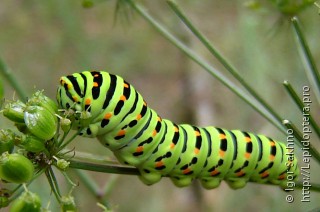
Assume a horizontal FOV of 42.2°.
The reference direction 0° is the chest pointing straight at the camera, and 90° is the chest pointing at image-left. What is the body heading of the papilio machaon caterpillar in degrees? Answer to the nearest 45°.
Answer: approximately 90°
